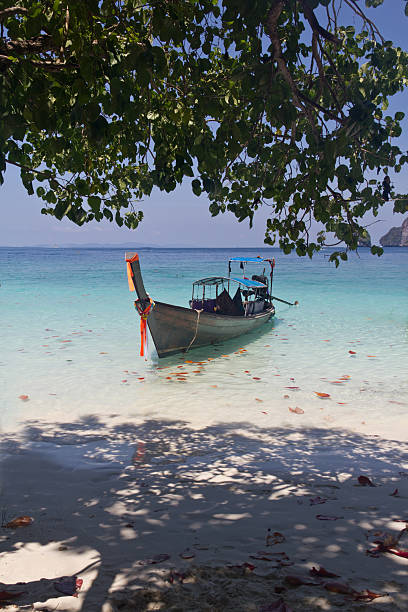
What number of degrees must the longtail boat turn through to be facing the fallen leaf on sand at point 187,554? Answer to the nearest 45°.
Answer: approximately 45° to its left

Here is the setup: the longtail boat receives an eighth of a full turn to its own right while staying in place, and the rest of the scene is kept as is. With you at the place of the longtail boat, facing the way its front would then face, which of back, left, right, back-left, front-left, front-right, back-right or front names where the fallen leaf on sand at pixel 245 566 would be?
left

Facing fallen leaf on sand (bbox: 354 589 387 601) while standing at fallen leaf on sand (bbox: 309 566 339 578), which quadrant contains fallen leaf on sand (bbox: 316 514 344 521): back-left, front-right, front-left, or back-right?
back-left

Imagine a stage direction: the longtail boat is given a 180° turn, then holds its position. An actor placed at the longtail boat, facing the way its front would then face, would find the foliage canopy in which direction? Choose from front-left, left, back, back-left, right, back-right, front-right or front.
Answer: back-right

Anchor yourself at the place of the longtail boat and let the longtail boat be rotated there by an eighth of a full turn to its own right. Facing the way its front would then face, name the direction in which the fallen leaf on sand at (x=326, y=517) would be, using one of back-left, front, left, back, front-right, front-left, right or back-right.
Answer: left

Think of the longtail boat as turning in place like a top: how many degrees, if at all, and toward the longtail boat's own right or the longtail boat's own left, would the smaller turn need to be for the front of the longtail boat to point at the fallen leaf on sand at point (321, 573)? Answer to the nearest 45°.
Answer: approximately 45° to the longtail boat's own left

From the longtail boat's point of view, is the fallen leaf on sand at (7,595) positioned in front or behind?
in front

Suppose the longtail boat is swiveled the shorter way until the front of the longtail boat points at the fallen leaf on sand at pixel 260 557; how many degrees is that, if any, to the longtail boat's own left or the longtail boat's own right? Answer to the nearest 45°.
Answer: approximately 45° to the longtail boat's own left

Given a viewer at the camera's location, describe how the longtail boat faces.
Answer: facing the viewer and to the left of the viewer

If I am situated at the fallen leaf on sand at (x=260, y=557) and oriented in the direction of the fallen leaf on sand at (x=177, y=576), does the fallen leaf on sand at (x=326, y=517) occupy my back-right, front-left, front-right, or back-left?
back-right

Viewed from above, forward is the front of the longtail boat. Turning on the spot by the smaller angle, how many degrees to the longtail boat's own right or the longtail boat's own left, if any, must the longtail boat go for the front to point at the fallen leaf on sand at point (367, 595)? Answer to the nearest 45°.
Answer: approximately 45° to the longtail boat's own left

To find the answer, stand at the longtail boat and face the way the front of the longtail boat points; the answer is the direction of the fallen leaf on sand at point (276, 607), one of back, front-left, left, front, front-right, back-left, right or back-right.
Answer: front-left

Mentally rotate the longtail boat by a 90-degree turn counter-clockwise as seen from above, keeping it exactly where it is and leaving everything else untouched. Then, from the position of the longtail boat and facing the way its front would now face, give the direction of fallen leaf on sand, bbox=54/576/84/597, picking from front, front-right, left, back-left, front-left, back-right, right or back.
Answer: front-right

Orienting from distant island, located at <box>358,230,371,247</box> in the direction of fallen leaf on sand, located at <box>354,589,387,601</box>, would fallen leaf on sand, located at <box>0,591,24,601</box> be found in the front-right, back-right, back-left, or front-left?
front-right

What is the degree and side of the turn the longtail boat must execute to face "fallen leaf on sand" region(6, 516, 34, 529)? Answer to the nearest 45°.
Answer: approximately 45° to its left
